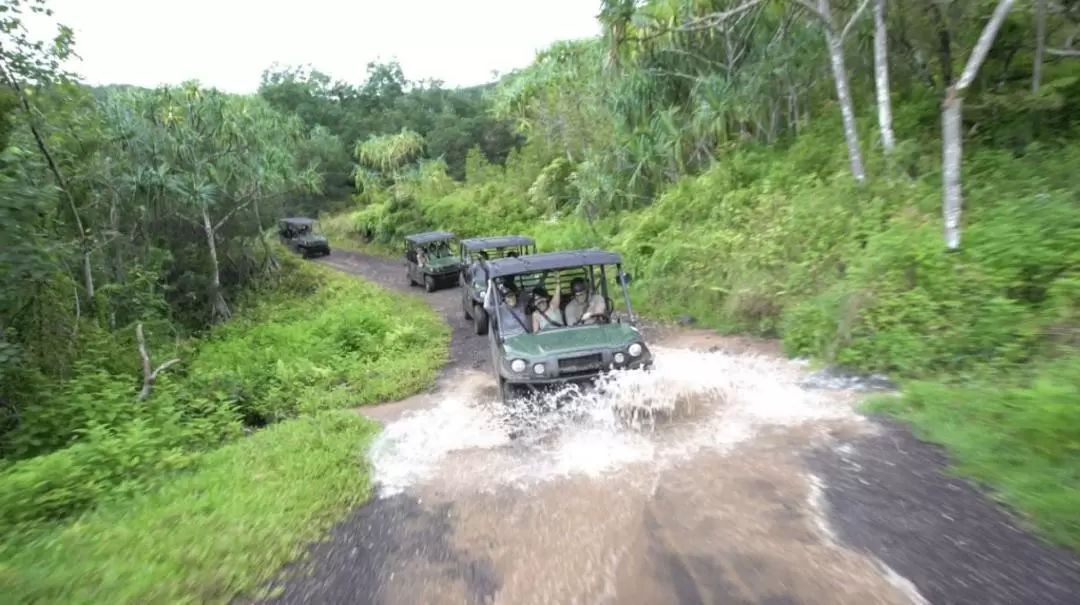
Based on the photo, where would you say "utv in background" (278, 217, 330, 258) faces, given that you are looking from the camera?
facing the viewer and to the right of the viewer

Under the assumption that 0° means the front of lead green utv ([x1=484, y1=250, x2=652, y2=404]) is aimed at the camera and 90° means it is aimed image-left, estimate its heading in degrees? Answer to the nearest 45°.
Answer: approximately 0°

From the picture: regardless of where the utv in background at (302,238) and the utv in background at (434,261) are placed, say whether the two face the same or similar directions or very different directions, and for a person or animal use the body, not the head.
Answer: same or similar directions

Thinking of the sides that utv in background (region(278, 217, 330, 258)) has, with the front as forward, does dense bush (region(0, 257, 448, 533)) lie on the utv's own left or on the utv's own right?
on the utv's own right

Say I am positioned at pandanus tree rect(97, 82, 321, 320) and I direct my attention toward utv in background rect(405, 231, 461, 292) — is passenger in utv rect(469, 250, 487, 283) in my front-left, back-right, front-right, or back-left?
front-right

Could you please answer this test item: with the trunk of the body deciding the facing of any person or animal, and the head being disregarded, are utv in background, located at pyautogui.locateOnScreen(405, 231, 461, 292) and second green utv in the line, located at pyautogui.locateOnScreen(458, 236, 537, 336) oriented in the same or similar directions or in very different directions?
same or similar directions

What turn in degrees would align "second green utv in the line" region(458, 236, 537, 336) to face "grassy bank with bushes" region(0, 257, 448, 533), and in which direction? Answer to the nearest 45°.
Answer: approximately 90° to its right

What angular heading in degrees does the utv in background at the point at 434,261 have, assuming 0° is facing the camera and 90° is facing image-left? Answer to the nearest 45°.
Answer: approximately 315°

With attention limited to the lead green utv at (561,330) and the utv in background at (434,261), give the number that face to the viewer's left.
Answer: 0

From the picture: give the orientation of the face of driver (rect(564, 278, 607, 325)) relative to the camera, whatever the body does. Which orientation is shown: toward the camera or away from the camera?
toward the camera

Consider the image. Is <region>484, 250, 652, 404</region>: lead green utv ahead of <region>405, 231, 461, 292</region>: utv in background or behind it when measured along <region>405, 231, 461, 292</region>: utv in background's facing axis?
ahead

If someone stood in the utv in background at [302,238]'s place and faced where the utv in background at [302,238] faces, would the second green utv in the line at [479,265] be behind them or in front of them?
in front
